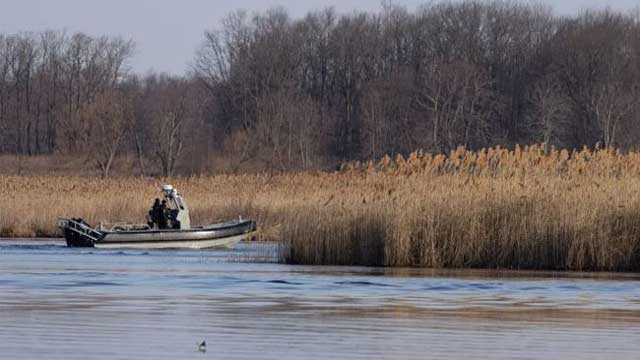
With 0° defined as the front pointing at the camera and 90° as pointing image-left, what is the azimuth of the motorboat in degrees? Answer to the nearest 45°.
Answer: approximately 270°
